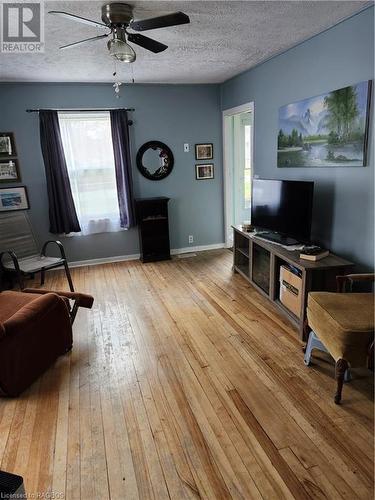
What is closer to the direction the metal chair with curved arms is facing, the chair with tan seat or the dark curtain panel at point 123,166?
the chair with tan seat

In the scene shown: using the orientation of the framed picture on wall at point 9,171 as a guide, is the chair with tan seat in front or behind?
in front

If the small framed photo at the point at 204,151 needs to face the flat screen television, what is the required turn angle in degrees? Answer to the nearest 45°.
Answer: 0° — it already faces it

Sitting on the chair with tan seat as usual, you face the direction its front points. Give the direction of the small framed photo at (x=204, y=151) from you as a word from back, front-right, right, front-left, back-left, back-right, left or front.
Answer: right

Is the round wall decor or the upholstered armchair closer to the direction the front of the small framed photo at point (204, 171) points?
the upholstered armchair

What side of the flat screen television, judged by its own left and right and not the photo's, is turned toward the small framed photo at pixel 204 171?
right

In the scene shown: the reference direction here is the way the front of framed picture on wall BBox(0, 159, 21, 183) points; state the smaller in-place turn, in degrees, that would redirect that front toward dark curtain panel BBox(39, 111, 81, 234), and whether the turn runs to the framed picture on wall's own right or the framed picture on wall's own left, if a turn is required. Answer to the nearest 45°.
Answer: approximately 90° to the framed picture on wall's own left

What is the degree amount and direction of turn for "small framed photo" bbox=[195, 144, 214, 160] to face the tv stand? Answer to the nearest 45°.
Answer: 0° — it already faces it

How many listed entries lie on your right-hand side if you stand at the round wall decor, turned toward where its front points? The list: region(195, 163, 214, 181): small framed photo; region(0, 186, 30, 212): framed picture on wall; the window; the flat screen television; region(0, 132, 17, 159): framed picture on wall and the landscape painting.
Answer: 3

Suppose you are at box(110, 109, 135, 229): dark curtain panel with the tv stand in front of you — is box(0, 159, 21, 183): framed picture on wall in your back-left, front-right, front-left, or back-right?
back-right

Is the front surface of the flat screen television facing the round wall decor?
no

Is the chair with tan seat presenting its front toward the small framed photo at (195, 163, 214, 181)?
no

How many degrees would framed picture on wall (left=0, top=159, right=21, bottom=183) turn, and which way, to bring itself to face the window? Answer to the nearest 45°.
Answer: approximately 90° to its left

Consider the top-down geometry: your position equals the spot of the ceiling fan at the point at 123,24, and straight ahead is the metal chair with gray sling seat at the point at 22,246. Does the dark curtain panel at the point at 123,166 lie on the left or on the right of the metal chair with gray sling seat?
right

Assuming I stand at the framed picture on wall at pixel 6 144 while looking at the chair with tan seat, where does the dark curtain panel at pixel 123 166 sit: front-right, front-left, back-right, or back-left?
front-left

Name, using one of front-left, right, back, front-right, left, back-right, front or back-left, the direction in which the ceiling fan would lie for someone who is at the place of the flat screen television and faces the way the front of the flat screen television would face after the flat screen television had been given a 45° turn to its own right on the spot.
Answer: front-left

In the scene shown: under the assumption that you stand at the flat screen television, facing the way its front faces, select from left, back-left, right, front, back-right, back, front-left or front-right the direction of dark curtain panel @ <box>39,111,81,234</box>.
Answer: front-right

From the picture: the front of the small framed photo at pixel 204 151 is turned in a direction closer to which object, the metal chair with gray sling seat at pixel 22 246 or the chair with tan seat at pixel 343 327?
the chair with tan seat
